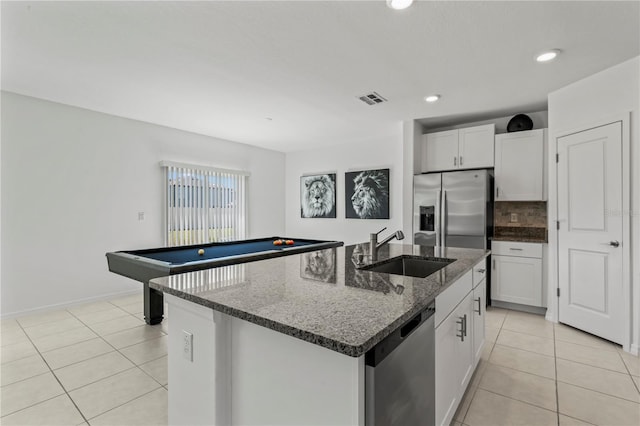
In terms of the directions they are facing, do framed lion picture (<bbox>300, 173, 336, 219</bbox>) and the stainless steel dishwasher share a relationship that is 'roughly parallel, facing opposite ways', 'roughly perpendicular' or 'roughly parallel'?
roughly perpendicular

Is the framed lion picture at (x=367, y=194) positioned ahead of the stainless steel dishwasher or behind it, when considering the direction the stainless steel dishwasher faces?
behind

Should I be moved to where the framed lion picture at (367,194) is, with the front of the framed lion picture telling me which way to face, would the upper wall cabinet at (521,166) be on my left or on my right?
on my left

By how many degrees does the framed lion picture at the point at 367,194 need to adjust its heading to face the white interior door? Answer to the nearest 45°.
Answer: approximately 90° to its left

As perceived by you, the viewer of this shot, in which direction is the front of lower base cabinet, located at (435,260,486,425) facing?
facing to the right of the viewer

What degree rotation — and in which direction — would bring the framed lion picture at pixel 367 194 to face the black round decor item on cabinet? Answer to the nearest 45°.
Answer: approximately 90° to its left

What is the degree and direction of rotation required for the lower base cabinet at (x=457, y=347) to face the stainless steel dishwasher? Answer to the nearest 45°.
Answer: approximately 90° to its right

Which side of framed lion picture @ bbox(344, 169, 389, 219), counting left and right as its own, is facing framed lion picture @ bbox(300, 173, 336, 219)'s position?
right

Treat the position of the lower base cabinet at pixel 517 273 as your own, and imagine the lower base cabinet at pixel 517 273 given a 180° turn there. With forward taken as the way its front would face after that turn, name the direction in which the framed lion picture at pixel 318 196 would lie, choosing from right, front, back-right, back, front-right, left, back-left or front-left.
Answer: left

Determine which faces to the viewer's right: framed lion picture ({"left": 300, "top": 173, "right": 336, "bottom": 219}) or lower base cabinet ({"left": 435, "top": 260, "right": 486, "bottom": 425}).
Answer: the lower base cabinet

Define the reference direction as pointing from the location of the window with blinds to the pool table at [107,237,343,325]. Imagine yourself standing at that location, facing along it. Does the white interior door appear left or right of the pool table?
left

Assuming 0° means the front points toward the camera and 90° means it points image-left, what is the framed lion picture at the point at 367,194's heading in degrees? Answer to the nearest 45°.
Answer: approximately 45°

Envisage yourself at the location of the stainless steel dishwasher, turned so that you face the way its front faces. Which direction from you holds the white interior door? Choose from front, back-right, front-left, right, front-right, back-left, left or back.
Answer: left

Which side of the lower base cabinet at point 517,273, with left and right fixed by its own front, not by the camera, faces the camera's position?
front
